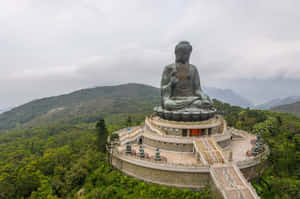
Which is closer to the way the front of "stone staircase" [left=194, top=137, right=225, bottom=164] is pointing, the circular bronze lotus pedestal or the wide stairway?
the wide stairway

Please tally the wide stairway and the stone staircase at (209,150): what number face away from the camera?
0

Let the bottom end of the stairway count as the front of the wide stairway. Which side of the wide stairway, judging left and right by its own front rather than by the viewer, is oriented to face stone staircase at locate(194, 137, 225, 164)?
back

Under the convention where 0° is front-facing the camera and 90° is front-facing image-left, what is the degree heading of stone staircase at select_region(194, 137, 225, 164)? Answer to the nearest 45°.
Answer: approximately 315°

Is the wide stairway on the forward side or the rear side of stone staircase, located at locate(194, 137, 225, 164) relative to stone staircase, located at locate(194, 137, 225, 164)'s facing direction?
on the forward side

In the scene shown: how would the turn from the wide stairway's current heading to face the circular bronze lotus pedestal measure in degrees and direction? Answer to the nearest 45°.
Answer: approximately 180°

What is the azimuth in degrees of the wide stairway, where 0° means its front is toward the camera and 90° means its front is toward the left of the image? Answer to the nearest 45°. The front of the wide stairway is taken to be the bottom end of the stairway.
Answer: approximately 315°

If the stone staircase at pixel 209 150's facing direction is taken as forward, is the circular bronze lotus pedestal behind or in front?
behind
